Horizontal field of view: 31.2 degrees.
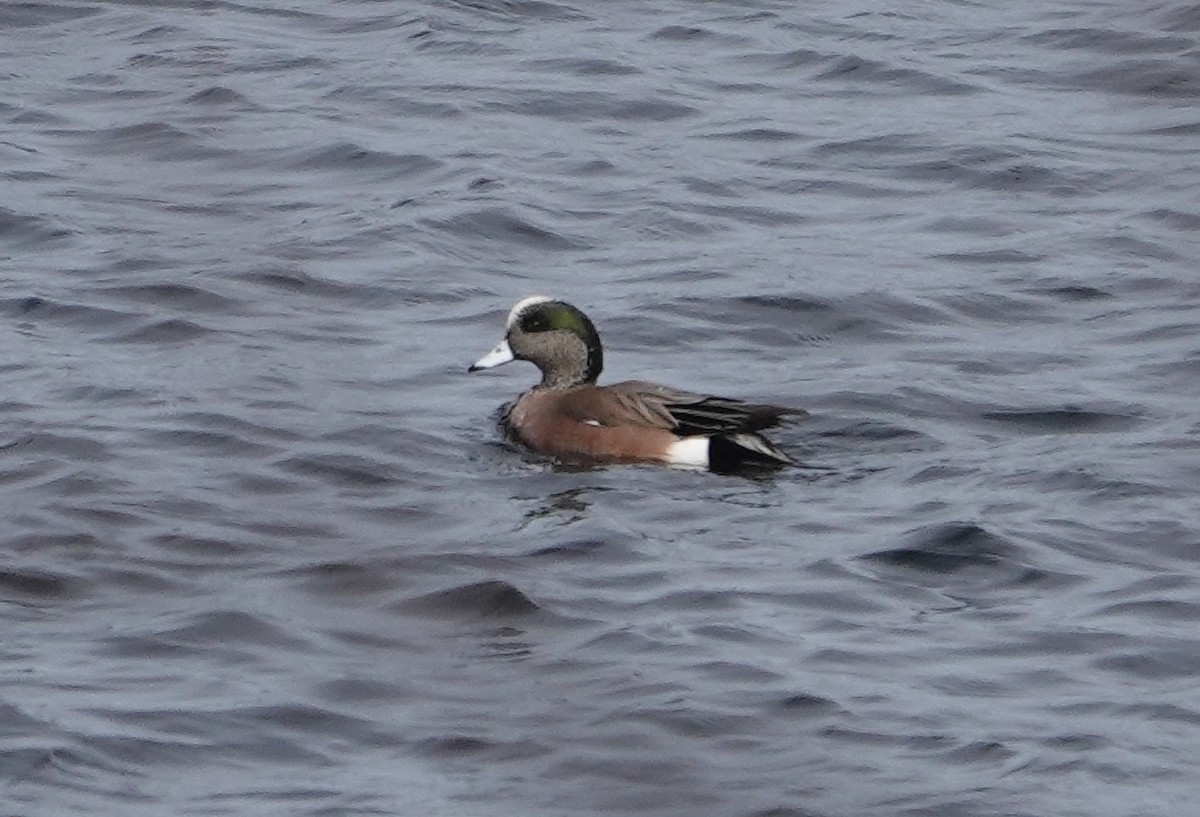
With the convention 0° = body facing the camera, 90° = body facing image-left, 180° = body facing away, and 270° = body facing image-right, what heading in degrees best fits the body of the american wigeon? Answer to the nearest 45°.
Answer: approximately 90°
